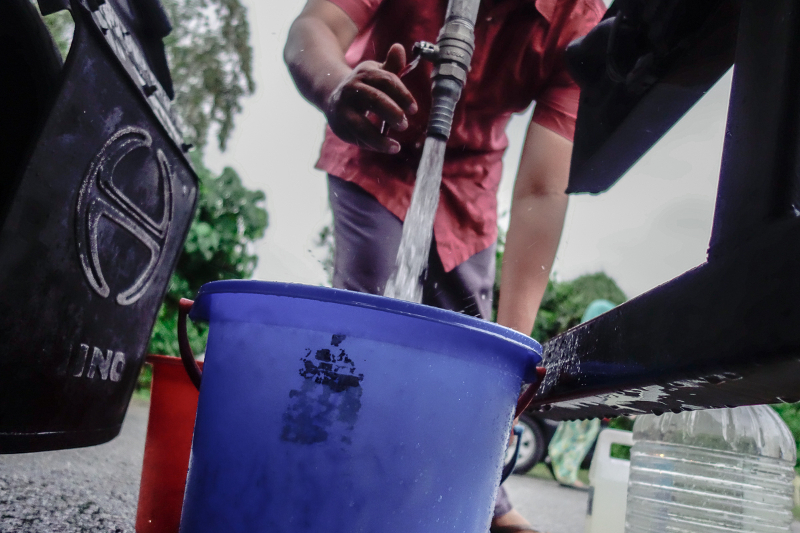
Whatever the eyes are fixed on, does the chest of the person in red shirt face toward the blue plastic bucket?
yes
